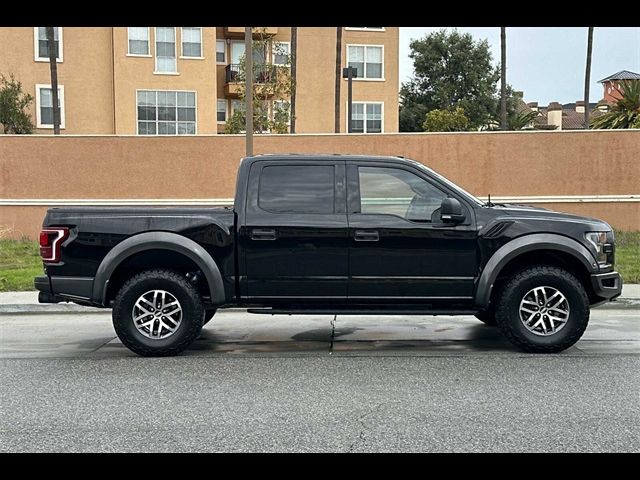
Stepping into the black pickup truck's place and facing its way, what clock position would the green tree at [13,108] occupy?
The green tree is roughly at 8 o'clock from the black pickup truck.

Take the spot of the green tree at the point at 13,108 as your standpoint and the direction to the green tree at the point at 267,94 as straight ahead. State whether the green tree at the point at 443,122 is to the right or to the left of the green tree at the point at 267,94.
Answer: left

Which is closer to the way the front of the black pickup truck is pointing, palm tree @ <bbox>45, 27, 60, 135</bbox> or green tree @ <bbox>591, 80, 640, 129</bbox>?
the green tree

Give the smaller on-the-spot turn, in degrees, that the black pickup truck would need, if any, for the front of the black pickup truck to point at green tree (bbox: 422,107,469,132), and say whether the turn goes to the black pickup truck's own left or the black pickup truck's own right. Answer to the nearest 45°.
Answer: approximately 90° to the black pickup truck's own left

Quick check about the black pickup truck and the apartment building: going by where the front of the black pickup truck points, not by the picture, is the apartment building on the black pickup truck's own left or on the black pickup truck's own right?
on the black pickup truck's own left

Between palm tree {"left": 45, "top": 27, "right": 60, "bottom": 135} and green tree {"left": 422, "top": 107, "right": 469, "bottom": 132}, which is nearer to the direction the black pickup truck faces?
the green tree

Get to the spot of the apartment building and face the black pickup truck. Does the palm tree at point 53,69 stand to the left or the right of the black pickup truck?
right

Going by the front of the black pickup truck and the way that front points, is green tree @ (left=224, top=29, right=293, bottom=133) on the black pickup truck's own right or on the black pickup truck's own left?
on the black pickup truck's own left

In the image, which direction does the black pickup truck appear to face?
to the viewer's right

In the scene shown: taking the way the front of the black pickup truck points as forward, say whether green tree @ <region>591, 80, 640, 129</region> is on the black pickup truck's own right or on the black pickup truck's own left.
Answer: on the black pickup truck's own left
